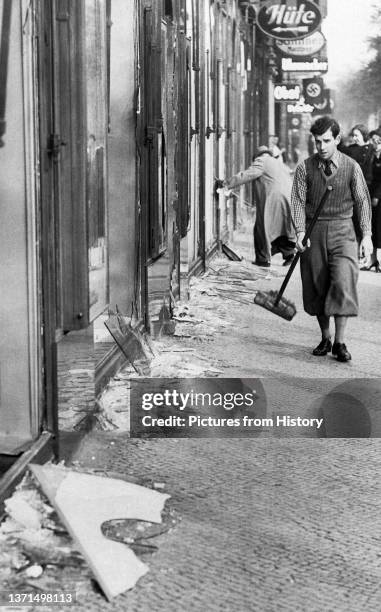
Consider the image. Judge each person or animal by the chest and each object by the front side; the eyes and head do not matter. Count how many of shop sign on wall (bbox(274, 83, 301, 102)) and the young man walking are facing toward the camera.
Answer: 2

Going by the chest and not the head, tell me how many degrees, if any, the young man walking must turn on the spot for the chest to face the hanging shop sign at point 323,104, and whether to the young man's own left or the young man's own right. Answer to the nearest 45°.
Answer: approximately 180°

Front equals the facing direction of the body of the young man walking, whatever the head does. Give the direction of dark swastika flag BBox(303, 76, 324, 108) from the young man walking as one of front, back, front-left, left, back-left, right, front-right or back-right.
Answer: back

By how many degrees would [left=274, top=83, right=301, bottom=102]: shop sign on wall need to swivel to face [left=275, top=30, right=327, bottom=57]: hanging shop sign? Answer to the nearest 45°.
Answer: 0° — it already faces it

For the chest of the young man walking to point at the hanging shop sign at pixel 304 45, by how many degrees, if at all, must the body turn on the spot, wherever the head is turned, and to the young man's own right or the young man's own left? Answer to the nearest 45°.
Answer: approximately 180°

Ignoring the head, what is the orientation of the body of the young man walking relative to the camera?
toward the camera

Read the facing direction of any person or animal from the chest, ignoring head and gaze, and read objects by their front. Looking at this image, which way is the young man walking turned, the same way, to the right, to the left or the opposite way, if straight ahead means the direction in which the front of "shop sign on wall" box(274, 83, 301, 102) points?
the same way

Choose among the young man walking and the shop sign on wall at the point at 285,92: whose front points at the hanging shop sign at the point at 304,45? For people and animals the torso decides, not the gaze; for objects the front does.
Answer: the shop sign on wall

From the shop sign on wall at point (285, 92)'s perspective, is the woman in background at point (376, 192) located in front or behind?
in front

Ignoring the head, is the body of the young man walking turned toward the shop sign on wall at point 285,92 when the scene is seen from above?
no

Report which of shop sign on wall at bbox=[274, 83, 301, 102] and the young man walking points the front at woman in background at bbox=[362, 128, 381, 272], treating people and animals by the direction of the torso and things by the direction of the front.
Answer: the shop sign on wall

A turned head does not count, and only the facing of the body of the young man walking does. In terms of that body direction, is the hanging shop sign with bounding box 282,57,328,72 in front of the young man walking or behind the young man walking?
behind

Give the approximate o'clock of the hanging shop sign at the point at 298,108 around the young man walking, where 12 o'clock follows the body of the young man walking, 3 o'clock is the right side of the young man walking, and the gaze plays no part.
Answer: The hanging shop sign is roughly at 6 o'clock from the young man walking.

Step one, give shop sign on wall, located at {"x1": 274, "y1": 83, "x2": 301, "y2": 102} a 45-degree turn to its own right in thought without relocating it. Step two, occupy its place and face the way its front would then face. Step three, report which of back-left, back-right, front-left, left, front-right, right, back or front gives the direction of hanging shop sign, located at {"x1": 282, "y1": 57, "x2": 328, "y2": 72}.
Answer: front-left

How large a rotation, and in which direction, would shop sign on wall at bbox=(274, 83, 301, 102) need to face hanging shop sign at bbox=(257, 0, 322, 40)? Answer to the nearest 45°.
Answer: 0° — it already faces it
